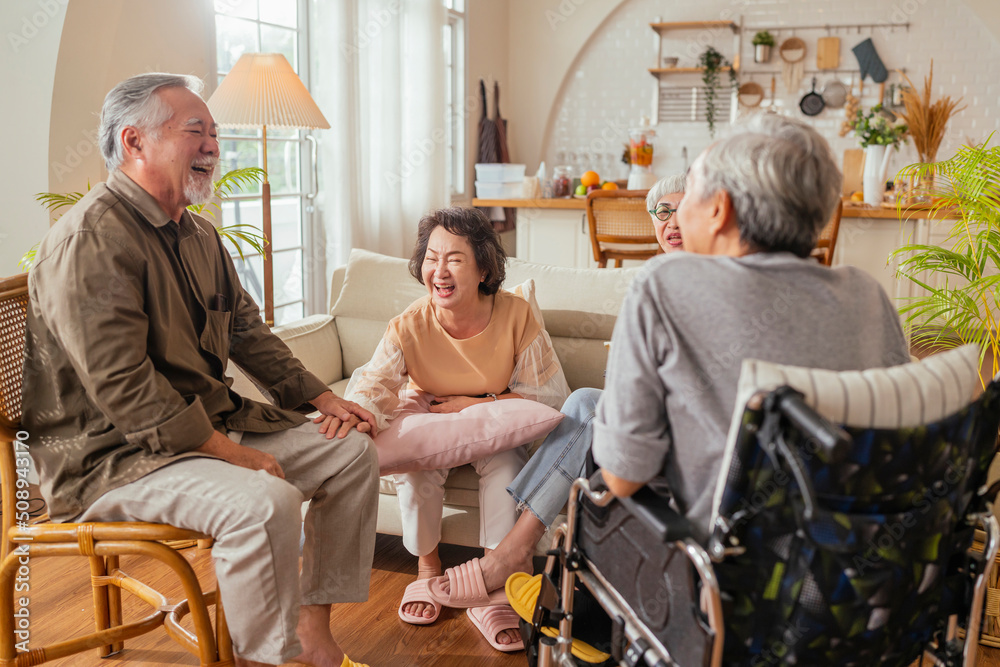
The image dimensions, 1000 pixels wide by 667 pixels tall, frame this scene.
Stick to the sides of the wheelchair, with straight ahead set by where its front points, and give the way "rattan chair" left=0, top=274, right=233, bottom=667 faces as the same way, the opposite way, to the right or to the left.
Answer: to the right

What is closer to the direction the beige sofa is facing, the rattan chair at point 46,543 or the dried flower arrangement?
the rattan chair

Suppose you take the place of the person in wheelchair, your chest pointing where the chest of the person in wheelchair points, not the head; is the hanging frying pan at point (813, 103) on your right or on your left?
on your right

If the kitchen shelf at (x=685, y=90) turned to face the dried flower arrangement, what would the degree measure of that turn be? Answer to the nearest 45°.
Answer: approximately 45° to its left

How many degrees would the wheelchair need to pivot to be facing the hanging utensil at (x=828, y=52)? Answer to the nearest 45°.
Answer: approximately 45° to its right

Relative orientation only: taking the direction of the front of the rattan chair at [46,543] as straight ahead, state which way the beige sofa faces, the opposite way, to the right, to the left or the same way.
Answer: to the right

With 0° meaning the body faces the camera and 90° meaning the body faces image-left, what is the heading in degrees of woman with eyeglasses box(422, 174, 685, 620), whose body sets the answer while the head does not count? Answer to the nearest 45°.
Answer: approximately 45°

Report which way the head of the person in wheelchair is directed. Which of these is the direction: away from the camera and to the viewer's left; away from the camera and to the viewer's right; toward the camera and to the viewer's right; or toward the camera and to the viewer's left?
away from the camera and to the viewer's left

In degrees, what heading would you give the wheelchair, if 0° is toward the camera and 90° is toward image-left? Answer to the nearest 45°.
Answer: approximately 135°

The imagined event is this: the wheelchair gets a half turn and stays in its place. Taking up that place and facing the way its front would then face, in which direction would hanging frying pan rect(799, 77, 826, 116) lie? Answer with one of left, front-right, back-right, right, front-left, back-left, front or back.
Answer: back-left

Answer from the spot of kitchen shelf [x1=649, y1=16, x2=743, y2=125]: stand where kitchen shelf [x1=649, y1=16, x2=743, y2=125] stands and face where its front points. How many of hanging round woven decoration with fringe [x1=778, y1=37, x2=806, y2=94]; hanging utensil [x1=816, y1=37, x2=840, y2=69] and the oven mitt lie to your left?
3

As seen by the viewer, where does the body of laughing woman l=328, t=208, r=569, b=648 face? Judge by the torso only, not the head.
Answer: toward the camera

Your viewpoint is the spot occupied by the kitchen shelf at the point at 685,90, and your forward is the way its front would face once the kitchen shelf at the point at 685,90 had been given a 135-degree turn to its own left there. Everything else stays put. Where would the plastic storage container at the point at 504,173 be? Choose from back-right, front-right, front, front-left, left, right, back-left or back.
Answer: back

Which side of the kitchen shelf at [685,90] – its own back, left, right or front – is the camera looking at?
front

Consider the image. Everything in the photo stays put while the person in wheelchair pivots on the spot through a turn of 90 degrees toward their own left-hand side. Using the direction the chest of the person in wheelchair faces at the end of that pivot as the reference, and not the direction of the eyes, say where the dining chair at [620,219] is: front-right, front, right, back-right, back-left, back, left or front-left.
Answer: back-right

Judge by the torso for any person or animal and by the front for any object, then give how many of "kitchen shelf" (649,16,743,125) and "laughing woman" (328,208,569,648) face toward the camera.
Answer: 2
